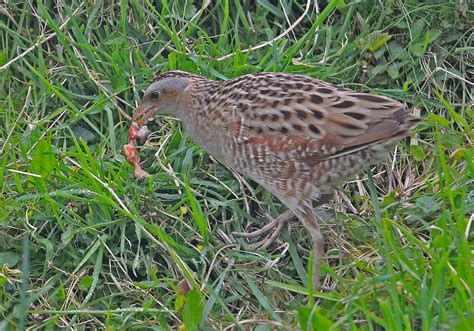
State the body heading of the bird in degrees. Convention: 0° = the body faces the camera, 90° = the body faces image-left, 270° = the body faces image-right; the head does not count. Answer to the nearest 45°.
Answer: approximately 90°
